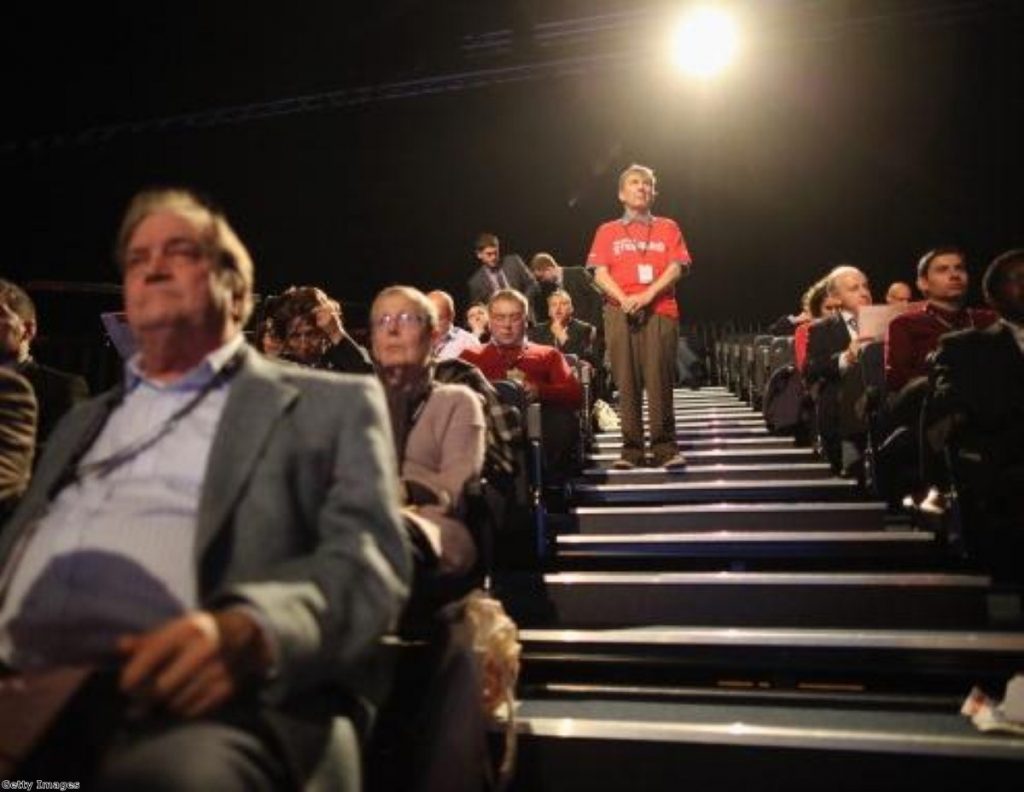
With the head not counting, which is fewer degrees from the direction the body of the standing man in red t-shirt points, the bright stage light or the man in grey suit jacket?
the man in grey suit jacket

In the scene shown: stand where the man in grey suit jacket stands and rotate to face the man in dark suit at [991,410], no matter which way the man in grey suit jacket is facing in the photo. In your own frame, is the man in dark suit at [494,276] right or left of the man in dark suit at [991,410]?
left

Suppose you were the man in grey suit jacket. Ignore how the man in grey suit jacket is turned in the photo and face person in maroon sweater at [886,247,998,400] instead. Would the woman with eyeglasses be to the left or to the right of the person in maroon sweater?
left

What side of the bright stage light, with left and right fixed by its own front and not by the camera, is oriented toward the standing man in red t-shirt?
front

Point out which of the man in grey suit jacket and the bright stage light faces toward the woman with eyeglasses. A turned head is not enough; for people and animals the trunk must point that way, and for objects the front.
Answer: the bright stage light

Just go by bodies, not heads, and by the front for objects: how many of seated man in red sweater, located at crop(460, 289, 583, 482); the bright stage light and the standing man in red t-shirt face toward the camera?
3

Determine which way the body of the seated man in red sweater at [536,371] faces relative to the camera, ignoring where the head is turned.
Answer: toward the camera

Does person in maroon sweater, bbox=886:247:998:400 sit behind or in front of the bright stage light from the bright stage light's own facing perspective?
in front

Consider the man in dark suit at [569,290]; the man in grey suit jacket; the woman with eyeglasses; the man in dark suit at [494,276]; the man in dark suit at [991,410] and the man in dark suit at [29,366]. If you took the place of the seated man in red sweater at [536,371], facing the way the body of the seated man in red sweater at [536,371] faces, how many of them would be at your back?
2

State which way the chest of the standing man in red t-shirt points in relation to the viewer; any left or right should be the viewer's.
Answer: facing the viewer

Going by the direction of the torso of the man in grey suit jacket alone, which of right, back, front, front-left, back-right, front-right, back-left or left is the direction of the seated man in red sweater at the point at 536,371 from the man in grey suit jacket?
back

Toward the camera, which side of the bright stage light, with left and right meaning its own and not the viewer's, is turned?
front
